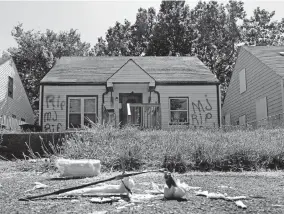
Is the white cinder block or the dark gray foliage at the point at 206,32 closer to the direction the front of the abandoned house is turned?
the white cinder block

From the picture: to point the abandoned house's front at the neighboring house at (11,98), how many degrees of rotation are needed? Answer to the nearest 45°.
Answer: approximately 135° to its right

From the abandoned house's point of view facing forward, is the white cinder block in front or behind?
in front

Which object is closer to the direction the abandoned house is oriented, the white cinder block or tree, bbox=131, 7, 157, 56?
the white cinder block

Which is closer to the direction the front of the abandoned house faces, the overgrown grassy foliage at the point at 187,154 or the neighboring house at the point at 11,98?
the overgrown grassy foliage

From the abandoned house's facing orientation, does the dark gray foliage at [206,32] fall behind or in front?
behind

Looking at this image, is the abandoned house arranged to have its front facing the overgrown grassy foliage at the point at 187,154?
yes

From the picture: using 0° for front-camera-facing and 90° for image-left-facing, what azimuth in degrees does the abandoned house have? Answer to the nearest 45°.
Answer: approximately 0°

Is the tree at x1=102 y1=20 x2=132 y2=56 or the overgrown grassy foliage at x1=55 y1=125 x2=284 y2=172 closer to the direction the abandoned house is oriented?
the overgrown grassy foliage

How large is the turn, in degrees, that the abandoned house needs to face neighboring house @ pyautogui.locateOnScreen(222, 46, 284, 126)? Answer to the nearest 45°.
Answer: approximately 90° to its left

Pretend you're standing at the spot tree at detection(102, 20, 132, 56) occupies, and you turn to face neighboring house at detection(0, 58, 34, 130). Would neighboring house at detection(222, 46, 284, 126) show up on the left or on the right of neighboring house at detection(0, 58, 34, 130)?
left

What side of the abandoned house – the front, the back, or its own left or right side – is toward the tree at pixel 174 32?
back

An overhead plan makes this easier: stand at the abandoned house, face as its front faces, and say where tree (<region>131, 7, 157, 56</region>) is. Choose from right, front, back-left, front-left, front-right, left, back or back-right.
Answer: back

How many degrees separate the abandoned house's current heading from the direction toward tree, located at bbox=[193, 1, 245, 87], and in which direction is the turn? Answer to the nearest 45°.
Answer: approximately 135° to its left

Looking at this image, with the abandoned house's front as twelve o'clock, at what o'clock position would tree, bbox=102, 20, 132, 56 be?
The tree is roughly at 6 o'clock from the abandoned house.

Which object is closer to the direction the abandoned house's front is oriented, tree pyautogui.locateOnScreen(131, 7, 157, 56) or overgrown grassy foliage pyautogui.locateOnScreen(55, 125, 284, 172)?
the overgrown grassy foliage
